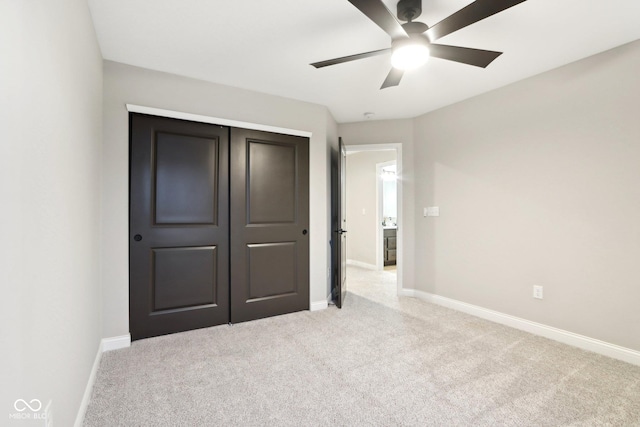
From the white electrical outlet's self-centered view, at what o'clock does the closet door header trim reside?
The closet door header trim is roughly at 2 o'clock from the white electrical outlet.

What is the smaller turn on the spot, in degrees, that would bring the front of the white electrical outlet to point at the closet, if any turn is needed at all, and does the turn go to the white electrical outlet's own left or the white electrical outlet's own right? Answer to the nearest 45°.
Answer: approximately 45° to the white electrical outlet's own right

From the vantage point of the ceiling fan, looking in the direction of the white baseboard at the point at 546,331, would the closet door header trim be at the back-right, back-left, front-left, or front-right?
back-left

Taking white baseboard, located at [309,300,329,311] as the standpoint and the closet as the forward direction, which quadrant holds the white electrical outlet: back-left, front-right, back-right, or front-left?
back-left

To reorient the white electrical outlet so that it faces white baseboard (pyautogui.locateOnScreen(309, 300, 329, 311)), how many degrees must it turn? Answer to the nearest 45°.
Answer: approximately 90° to its right

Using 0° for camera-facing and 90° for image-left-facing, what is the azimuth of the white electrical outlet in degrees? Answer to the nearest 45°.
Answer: approximately 0°
